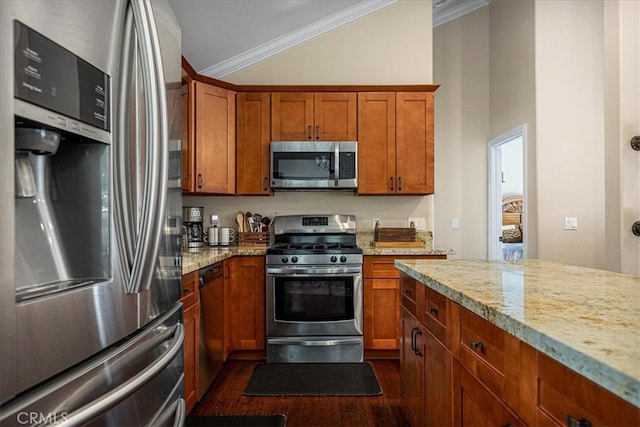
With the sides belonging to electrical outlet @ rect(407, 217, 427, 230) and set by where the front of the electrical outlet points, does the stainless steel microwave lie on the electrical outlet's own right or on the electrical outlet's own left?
on the electrical outlet's own right

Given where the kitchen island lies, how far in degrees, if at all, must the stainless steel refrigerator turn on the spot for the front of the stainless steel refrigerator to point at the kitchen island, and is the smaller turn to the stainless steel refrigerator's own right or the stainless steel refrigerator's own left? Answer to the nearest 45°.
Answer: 0° — it already faces it

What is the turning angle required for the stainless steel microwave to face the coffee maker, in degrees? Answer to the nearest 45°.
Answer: approximately 90° to its right

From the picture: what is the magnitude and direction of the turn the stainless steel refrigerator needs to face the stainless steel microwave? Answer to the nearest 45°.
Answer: approximately 90° to its left

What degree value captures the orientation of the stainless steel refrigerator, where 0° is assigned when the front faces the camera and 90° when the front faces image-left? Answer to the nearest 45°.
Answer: approximately 315°

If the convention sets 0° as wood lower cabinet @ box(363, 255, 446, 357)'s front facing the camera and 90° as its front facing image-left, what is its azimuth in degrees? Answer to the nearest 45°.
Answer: approximately 0°
